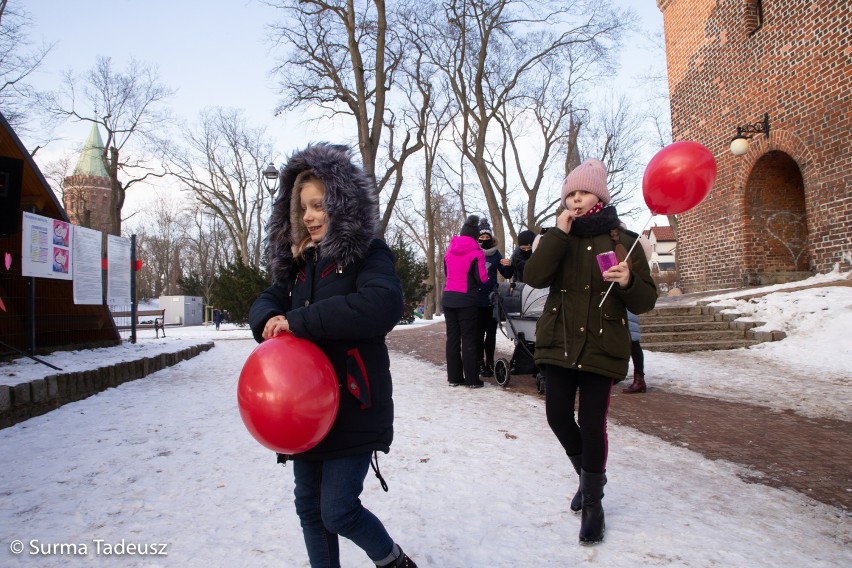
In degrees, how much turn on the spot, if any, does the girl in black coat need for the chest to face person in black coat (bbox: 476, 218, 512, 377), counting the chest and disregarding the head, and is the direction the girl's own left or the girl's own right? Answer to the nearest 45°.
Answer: approximately 180°

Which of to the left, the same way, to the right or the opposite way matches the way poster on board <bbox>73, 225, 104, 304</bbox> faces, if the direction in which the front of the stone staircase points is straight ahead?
to the left

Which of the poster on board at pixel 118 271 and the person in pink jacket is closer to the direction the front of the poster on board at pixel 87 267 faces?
the person in pink jacket

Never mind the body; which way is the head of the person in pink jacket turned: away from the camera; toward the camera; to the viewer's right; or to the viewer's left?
away from the camera

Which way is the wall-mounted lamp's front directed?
to the viewer's left

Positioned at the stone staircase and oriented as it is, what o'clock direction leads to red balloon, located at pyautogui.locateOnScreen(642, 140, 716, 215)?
The red balloon is roughly at 12 o'clock from the stone staircase.

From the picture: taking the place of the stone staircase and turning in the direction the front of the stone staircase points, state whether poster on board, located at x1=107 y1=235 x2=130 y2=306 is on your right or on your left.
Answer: on your right

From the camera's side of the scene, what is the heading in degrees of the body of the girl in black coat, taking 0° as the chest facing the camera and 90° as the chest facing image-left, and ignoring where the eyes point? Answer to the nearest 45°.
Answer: approximately 45°

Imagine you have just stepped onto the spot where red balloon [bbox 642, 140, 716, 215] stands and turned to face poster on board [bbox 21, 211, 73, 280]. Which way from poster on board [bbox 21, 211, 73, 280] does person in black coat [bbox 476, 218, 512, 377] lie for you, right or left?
right

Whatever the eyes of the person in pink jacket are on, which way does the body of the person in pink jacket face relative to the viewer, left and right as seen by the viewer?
facing away from the viewer and to the right of the viewer
